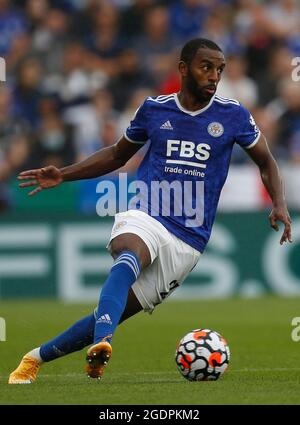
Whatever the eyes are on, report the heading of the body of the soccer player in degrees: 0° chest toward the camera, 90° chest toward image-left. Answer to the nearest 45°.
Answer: approximately 0°
